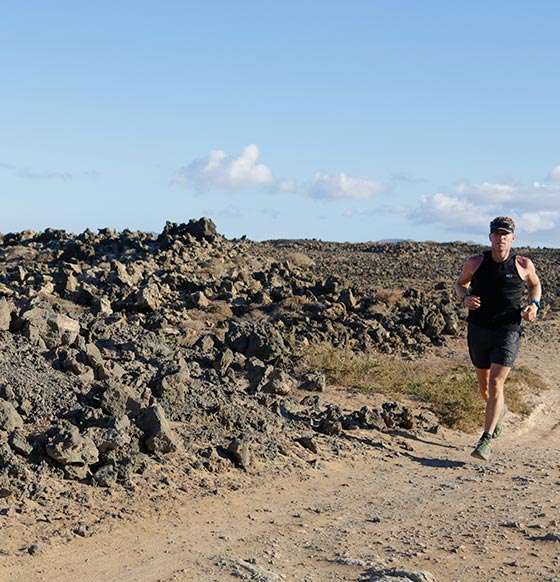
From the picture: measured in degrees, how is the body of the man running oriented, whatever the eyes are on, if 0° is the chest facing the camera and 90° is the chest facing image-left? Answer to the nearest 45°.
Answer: approximately 0°

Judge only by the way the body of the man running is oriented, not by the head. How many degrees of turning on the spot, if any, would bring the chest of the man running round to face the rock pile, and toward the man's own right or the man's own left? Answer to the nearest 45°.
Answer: approximately 90° to the man's own right
